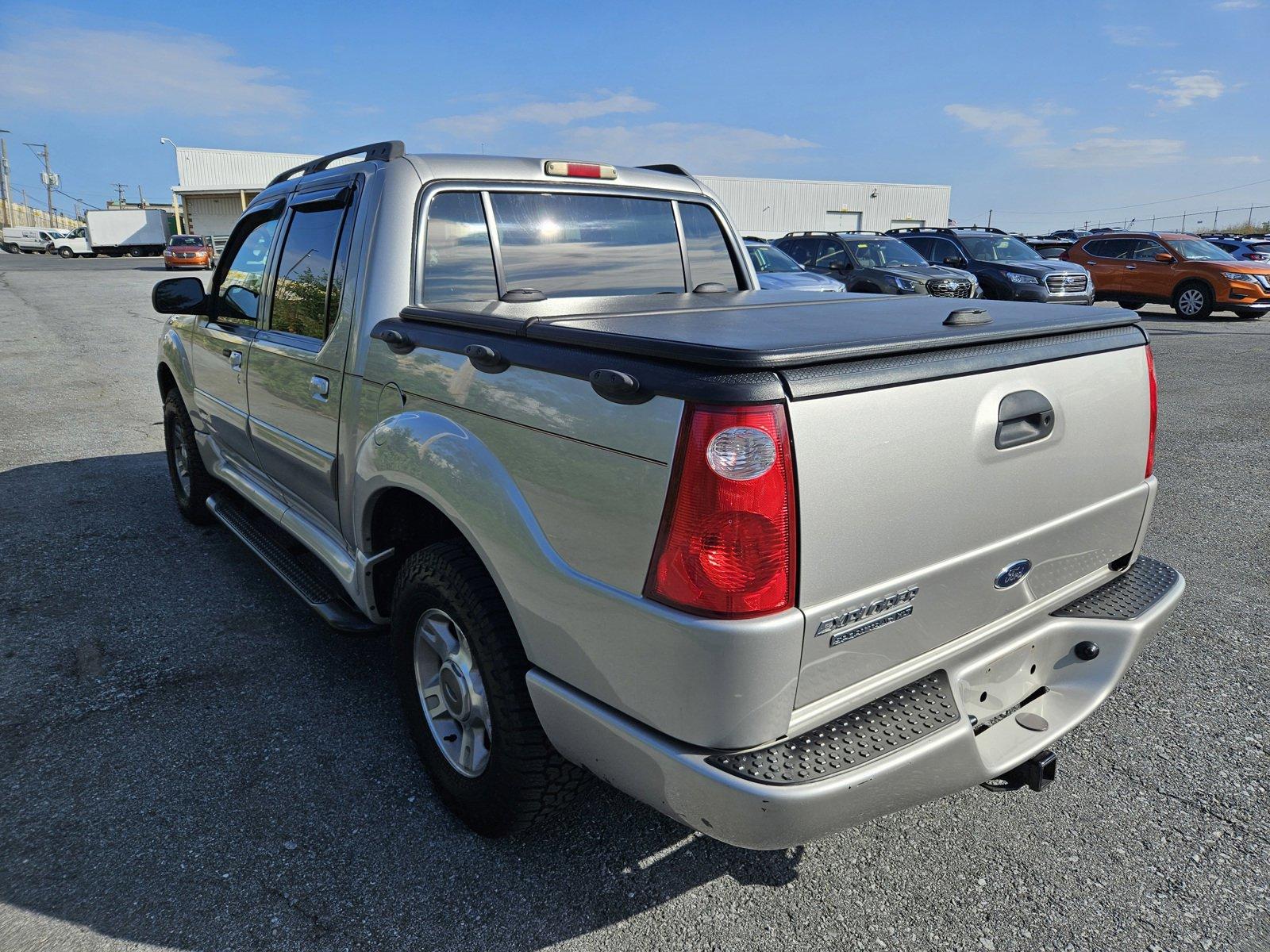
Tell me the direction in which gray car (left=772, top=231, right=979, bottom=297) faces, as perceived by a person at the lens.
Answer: facing the viewer and to the right of the viewer

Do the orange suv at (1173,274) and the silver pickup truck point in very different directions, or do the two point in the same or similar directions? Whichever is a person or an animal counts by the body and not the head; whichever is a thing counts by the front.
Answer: very different directions

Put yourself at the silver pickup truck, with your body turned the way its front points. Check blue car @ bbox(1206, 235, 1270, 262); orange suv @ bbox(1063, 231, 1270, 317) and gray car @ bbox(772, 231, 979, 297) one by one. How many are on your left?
0

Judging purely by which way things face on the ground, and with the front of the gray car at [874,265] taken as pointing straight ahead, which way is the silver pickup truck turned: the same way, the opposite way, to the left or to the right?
the opposite way

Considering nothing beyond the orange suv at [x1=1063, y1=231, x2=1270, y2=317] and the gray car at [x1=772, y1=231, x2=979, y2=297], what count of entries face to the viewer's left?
0

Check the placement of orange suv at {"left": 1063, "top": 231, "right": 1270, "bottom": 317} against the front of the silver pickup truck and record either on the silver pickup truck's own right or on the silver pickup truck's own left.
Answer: on the silver pickup truck's own right

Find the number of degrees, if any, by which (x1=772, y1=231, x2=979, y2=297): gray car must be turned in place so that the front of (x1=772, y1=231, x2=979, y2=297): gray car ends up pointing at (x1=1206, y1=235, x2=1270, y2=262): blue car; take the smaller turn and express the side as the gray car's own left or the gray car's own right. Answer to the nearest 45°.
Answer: approximately 90° to the gray car's own left

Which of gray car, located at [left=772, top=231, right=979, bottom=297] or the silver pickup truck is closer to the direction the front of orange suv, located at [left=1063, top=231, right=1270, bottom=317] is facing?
the silver pickup truck

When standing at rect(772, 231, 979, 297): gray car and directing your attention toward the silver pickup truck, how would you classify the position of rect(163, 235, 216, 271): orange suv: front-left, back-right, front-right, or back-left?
back-right

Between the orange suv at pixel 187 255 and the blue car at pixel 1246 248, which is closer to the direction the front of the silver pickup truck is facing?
the orange suv

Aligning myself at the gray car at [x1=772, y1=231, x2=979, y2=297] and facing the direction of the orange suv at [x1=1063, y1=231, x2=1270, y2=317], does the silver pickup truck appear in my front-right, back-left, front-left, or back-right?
back-right

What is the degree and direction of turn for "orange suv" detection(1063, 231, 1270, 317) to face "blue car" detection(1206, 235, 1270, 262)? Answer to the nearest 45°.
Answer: approximately 135° to its left

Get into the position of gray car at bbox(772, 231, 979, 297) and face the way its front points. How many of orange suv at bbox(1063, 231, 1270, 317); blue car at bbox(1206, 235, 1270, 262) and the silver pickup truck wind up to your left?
2

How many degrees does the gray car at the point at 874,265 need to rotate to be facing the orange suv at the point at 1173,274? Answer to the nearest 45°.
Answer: approximately 90° to its left

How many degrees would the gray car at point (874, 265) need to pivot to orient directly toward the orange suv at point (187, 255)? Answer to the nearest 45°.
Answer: approximately 180°

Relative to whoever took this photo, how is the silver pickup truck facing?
facing away from the viewer and to the left of the viewer

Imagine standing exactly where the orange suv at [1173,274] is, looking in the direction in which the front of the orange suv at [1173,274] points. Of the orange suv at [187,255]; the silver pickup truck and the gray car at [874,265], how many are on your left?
0
